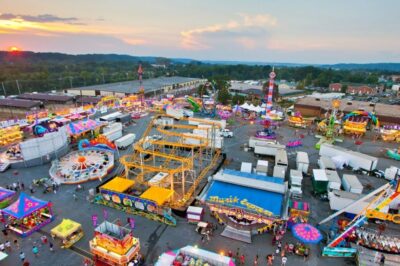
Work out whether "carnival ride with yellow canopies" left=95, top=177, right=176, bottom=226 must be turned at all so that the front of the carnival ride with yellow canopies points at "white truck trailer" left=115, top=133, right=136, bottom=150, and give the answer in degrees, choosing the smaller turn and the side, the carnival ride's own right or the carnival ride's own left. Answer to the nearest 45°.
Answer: approximately 135° to the carnival ride's own right

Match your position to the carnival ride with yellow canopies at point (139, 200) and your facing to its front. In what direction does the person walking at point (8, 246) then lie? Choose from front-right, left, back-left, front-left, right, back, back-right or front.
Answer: front-right

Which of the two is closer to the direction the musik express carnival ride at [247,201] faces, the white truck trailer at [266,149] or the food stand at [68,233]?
the food stand

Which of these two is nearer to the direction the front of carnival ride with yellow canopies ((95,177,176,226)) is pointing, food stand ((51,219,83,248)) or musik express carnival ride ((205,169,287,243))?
the food stand

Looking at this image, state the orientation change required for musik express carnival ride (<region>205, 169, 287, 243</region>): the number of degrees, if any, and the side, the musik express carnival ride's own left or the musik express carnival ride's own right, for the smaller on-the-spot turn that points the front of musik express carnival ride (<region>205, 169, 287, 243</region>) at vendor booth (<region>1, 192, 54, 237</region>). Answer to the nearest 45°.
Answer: approximately 90° to the musik express carnival ride's own right

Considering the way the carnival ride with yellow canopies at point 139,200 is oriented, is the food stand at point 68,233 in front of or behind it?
in front

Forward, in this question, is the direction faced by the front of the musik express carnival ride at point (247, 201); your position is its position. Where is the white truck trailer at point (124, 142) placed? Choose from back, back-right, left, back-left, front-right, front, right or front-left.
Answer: back-right

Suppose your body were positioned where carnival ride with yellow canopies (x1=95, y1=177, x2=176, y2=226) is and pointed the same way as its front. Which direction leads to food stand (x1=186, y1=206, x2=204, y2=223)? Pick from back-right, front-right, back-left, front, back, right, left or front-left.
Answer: left

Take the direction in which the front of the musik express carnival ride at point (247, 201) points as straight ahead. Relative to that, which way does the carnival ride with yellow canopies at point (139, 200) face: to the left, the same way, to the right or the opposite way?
the same way

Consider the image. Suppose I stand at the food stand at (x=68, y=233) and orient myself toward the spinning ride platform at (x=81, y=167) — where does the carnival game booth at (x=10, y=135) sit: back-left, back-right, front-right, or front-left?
front-left

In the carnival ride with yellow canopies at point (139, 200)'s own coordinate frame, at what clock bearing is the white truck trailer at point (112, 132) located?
The white truck trailer is roughly at 4 o'clock from the carnival ride with yellow canopies.

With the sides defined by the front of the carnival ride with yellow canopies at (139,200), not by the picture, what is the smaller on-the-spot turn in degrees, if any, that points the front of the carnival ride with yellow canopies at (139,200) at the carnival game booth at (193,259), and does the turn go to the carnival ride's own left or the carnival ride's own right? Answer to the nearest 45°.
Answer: approximately 45° to the carnival ride's own left

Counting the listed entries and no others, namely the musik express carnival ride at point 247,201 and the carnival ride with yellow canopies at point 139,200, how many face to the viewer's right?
0

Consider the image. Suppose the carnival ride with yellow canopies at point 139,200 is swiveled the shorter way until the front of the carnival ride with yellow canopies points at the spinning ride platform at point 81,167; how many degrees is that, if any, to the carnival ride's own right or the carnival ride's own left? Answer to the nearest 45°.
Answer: approximately 90° to the carnival ride's own right

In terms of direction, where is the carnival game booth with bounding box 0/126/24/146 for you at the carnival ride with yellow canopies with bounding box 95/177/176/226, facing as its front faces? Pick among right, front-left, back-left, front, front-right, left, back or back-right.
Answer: right

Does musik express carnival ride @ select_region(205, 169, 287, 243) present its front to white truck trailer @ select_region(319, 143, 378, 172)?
no

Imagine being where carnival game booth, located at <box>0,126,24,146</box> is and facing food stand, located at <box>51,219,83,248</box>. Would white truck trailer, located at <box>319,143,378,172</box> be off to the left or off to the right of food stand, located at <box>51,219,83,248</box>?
left

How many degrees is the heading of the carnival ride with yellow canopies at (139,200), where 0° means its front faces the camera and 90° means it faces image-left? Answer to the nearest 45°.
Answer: approximately 45°

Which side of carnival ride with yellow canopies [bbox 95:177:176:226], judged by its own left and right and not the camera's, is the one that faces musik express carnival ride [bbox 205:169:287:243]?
left

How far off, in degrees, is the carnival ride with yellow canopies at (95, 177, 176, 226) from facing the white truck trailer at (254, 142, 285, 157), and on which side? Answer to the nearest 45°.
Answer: approximately 180°

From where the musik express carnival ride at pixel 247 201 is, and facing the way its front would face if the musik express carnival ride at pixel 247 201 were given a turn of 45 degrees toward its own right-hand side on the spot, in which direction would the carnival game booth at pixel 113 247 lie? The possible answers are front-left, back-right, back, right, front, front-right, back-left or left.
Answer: front

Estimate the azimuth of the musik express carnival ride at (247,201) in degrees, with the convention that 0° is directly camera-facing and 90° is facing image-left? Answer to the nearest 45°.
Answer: approximately 0°
